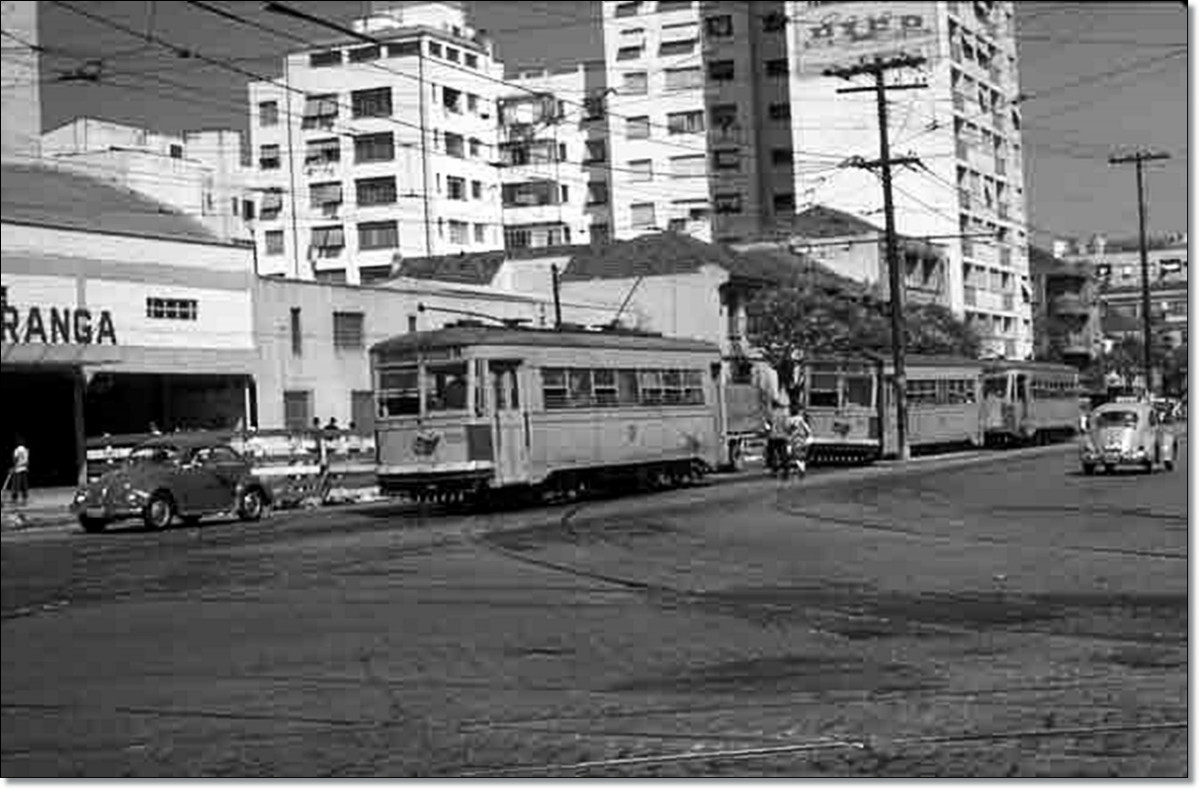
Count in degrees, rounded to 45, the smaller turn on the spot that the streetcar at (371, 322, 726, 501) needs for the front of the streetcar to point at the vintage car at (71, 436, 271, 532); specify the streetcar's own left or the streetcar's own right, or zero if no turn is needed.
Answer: approximately 45° to the streetcar's own left

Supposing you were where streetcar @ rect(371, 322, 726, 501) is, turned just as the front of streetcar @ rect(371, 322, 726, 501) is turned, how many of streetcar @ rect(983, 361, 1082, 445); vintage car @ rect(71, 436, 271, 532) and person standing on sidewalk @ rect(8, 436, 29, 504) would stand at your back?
1

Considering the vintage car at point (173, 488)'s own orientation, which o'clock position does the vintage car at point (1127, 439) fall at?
the vintage car at point (1127, 439) is roughly at 7 o'clock from the vintage car at point (173, 488).

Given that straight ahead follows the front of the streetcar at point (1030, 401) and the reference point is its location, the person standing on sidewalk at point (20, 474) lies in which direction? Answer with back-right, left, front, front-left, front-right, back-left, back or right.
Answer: front-left

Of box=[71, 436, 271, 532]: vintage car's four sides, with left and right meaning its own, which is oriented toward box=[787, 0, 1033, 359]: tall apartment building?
back

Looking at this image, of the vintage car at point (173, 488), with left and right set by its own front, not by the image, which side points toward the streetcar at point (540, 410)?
back

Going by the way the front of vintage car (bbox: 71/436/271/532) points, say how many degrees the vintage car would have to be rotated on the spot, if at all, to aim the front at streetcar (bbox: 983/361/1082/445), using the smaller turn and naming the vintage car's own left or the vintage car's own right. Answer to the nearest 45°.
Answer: approximately 180°

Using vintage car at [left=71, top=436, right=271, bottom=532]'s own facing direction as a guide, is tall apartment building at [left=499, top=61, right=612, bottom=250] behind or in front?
behind
